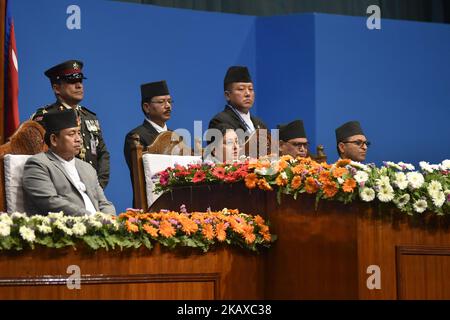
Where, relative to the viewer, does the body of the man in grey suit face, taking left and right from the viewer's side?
facing the viewer and to the right of the viewer

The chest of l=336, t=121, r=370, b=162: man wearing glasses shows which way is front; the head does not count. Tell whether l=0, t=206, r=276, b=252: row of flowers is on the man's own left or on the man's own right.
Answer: on the man's own right

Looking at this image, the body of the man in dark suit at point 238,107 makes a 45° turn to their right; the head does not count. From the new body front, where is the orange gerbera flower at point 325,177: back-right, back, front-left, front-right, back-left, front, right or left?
front

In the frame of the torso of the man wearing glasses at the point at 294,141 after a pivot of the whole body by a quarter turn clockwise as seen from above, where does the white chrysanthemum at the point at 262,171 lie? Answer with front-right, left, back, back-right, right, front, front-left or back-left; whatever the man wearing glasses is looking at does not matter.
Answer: front-left

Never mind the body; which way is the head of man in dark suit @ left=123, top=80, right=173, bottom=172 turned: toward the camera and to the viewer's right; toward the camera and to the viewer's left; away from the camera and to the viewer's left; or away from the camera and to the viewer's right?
toward the camera and to the viewer's right

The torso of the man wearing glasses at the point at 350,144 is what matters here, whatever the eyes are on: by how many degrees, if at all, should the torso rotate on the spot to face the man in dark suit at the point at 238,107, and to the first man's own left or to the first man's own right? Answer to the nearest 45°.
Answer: approximately 90° to the first man's own right
